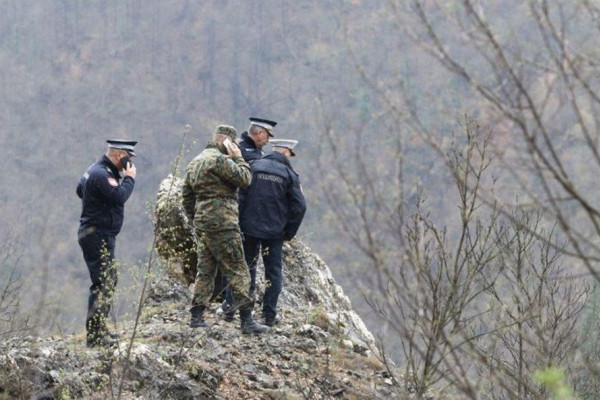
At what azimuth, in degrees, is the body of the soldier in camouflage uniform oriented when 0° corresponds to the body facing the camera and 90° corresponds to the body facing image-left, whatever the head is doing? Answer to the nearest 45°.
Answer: approximately 225°

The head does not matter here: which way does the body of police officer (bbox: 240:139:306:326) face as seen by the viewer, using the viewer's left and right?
facing away from the viewer and to the right of the viewer

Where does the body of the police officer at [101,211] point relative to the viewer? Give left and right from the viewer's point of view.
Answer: facing to the right of the viewer
